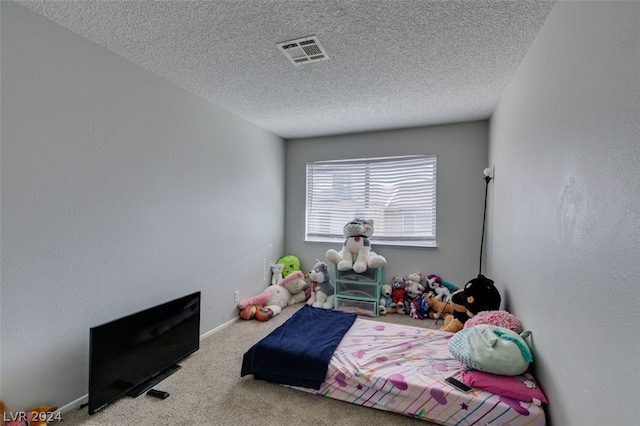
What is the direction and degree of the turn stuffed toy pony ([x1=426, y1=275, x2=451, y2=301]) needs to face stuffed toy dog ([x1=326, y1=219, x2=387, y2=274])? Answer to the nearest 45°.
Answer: approximately 45° to its right

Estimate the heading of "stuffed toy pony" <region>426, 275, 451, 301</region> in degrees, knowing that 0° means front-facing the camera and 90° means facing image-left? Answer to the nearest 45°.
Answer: approximately 45°

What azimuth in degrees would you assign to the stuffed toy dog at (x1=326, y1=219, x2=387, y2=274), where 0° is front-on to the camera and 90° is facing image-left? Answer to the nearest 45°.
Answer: approximately 0°

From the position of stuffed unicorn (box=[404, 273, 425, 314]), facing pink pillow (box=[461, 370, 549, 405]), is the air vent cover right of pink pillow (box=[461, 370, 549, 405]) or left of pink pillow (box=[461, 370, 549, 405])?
right
